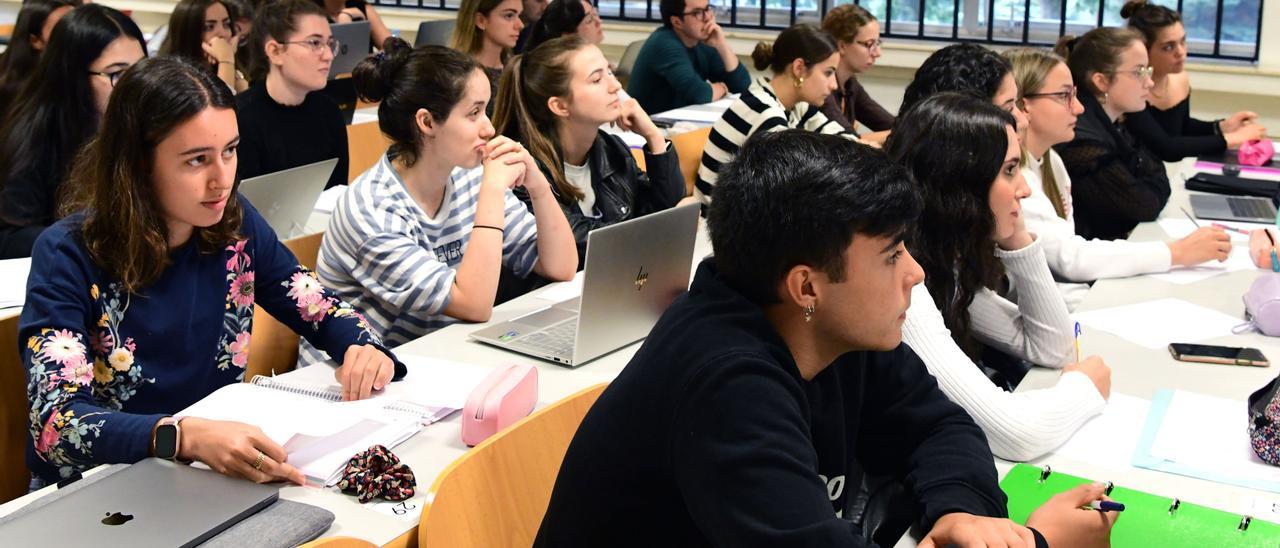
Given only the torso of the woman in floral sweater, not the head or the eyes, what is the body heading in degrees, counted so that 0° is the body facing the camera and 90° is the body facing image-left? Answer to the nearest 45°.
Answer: approximately 315°

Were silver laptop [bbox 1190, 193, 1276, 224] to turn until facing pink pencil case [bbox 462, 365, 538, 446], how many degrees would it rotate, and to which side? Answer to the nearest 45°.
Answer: approximately 90° to its left

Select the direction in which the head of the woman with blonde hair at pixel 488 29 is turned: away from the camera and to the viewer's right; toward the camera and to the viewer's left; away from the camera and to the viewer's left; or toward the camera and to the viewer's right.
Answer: toward the camera and to the viewer's right

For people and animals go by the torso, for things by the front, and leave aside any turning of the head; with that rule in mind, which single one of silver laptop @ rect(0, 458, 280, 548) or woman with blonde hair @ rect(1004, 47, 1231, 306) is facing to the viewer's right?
the woman with blonde hair

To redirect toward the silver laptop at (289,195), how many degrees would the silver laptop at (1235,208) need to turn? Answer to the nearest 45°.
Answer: approximately 45° to its left

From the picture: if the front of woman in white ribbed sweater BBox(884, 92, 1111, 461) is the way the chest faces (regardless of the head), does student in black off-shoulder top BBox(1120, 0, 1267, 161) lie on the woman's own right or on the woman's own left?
on the woman's own left

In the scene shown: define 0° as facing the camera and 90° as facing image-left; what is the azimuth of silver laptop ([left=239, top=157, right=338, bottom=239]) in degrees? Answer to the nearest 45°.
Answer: approximately 135°

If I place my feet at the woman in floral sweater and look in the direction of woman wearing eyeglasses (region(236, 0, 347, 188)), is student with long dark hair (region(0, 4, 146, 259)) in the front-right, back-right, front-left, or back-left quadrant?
front-left

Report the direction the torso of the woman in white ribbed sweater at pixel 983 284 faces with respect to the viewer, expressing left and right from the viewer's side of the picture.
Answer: facing to the right of the viewer

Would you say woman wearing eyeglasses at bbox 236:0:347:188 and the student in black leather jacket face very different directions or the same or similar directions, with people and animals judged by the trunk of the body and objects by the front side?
same or similar directions

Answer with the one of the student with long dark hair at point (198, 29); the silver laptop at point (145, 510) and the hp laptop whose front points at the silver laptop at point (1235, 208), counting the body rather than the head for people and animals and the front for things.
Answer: the student with long dark hair

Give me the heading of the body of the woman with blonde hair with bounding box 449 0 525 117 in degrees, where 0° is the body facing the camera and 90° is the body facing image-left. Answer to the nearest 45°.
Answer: approximately 315°

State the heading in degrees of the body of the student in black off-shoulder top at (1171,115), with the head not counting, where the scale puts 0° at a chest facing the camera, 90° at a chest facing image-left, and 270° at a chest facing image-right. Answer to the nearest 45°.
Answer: approximately 315°

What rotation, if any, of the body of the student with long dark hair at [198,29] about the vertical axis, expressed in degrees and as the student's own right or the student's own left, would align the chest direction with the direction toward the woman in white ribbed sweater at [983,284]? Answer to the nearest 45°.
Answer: approximately 45° to the student's own right

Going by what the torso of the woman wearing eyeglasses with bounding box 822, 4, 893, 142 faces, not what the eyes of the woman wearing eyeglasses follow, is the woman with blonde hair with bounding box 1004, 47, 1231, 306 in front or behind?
in front
